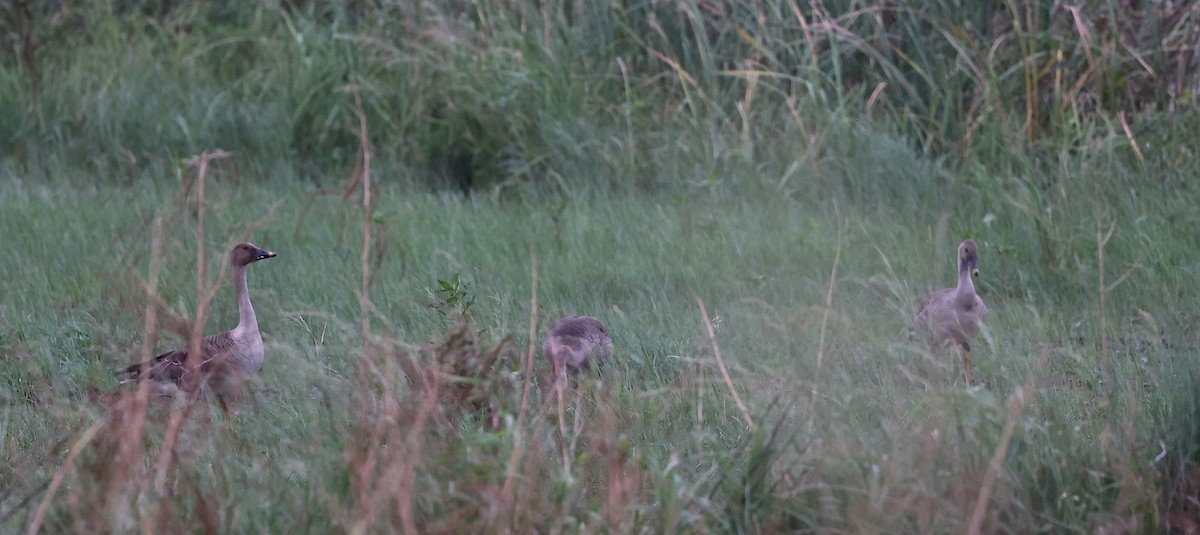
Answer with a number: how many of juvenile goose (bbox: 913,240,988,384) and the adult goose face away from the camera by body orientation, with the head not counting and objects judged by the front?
0

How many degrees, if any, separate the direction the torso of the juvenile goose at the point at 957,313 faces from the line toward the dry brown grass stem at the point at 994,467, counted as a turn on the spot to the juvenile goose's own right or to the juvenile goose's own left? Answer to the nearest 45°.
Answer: approximately 45° to the juvenile goose's own right

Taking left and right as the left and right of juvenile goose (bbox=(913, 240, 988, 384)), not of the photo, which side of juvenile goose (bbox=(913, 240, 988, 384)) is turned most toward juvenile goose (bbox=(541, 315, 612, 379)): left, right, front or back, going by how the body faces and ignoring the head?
right

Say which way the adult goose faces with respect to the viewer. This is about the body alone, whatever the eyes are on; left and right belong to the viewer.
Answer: facing to the right of the viewer

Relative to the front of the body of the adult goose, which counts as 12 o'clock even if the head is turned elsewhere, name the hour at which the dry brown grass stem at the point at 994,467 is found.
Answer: The dry brown grass stem is roughly at 2 o'clock from the adult goose.

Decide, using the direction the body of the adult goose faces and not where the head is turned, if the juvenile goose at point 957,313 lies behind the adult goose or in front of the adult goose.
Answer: in front

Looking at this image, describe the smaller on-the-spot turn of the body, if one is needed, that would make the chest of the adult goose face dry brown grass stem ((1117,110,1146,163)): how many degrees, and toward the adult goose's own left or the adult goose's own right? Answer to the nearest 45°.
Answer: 0° — it already faces it

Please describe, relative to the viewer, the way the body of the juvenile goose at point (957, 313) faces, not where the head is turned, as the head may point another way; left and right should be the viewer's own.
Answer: facing the viewer and to the right of the viewer

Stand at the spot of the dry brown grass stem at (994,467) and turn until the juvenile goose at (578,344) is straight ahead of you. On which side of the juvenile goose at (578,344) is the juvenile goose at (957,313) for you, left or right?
right

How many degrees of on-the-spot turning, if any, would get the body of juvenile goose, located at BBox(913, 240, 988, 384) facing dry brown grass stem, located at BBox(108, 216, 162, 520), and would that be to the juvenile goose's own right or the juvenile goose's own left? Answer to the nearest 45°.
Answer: approximately 90° to the juvenile goose's own right

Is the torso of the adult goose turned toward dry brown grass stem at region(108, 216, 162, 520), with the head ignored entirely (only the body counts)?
no

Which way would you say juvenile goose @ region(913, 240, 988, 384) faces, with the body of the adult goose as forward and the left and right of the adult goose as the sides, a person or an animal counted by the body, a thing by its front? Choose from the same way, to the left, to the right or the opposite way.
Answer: to the right
